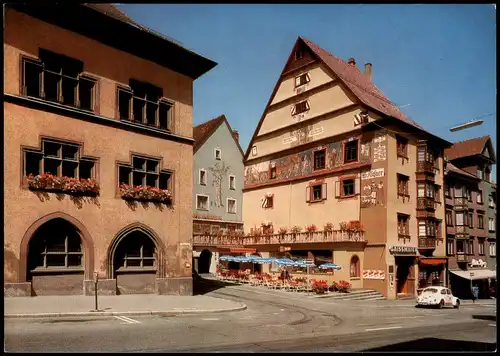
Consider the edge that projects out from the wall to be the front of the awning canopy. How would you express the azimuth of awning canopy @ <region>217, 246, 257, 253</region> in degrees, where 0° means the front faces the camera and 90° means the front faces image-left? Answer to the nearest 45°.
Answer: approximately 0°

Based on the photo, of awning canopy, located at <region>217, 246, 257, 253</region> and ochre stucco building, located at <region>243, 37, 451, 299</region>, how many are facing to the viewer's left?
0

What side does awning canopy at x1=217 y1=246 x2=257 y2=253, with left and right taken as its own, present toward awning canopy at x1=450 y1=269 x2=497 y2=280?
left

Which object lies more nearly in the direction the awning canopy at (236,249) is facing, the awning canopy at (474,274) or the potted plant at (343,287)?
the potted plant

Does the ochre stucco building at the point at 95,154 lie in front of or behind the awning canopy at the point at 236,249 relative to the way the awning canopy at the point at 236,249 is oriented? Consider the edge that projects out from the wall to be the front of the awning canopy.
in front

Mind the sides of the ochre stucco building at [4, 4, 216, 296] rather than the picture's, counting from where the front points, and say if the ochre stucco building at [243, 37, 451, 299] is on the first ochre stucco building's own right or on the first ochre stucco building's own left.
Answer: on the first ochre stucco building's own left
